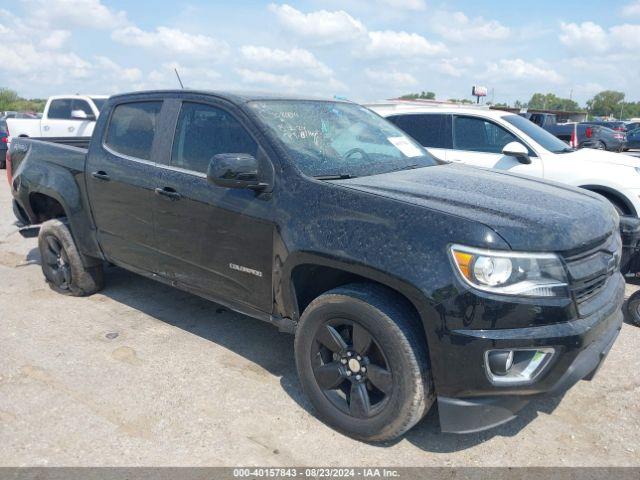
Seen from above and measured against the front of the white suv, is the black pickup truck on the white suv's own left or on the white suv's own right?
on the white suv's own right

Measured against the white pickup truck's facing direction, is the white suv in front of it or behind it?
in front

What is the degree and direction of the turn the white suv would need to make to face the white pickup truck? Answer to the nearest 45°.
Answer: approximately 135° to its right

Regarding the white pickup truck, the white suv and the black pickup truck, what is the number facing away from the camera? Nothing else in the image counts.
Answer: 0

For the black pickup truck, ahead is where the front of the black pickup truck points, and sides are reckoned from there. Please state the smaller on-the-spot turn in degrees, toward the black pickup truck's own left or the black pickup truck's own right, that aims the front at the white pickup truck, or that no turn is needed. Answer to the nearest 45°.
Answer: approximately 180°

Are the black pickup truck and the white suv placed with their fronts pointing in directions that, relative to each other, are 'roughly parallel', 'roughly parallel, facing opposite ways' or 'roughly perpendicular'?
roughly parallel

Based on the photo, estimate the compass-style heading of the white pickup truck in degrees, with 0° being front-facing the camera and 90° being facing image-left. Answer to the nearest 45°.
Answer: approximately 315°

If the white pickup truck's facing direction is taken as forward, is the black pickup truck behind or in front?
in front

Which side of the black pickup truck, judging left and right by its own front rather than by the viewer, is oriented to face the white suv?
left

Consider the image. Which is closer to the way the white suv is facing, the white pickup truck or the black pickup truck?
the black pickup truck
